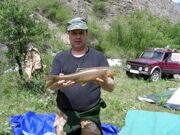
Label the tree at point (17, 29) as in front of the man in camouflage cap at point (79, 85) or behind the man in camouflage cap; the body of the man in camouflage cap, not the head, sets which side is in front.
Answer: behind

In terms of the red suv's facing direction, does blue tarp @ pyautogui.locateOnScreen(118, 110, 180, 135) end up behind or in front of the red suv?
in front

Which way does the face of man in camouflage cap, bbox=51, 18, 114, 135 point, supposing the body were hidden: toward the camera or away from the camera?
toward the camera

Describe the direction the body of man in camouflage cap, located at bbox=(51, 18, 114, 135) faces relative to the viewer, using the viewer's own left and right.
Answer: facing the viewer

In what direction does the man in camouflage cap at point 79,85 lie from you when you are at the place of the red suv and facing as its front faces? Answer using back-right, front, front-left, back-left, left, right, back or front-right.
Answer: front-left

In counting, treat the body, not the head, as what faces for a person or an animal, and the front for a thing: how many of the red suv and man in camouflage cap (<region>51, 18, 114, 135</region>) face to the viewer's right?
0

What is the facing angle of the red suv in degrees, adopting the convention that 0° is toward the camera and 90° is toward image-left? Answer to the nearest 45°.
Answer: approximately 45°
